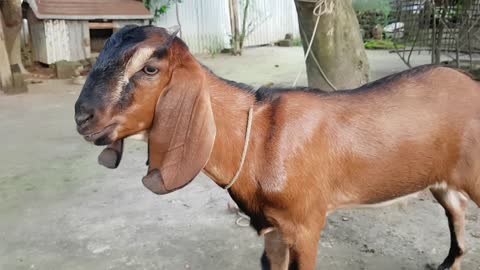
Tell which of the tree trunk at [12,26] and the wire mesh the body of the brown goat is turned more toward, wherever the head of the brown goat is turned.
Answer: the tree trunk

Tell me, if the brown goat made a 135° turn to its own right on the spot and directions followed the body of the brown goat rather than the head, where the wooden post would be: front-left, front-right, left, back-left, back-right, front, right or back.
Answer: front-left

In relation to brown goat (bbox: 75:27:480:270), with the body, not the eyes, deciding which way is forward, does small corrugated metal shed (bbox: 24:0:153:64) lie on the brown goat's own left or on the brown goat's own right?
on the brown goat's own right

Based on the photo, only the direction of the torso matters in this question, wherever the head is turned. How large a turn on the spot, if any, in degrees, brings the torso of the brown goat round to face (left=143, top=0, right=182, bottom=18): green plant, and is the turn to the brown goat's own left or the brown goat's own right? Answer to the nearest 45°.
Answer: approximately 90° to the brown goat's own right

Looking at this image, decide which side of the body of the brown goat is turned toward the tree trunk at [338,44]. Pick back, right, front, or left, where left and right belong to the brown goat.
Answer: right

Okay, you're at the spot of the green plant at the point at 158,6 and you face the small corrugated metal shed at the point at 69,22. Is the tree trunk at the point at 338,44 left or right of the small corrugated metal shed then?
left

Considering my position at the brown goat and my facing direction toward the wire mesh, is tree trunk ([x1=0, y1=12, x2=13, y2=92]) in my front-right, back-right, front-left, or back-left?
front-left

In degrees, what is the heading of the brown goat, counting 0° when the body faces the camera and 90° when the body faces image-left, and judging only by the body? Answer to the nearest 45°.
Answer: approximately 90°

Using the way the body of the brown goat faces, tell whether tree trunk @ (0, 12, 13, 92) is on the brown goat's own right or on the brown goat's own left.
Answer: on the brown goat's own right

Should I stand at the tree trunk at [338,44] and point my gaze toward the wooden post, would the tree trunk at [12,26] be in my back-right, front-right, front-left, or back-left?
front-left
